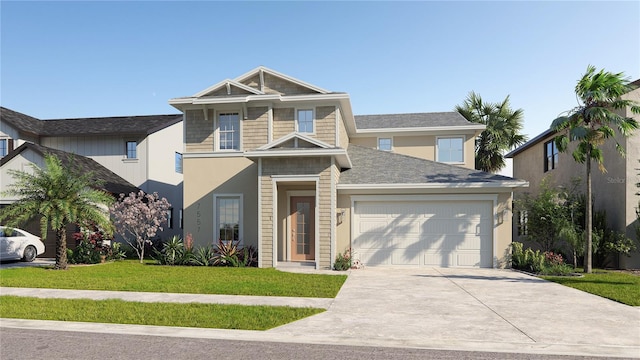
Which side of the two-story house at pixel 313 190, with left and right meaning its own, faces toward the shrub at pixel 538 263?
left

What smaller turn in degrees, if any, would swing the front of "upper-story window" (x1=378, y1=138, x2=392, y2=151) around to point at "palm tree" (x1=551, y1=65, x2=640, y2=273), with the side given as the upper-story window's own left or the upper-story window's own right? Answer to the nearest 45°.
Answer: approximately 45° to the upper-story window's own left

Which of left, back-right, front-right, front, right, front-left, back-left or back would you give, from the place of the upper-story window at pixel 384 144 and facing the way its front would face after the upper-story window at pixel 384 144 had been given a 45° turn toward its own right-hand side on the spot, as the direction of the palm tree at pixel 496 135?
back

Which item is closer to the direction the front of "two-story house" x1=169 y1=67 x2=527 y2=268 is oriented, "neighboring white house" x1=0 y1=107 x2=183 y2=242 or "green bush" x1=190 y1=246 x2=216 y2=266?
the green bush

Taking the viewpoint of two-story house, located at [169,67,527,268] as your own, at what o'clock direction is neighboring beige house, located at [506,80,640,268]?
The neighboring beige house is roughly at 9 o'clock from the two-story house.

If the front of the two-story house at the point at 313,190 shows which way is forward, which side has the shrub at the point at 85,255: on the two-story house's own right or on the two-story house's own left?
on the two-story house's own right

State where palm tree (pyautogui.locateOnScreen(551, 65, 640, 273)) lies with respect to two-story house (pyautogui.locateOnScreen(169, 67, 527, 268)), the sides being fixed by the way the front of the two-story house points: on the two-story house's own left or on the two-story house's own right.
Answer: on the two-story house's own left

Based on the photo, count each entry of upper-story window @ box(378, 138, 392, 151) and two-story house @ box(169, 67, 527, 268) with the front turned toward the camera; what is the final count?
2

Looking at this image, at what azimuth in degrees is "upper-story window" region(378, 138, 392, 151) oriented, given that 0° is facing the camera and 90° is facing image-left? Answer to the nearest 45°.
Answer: approximately 0°
